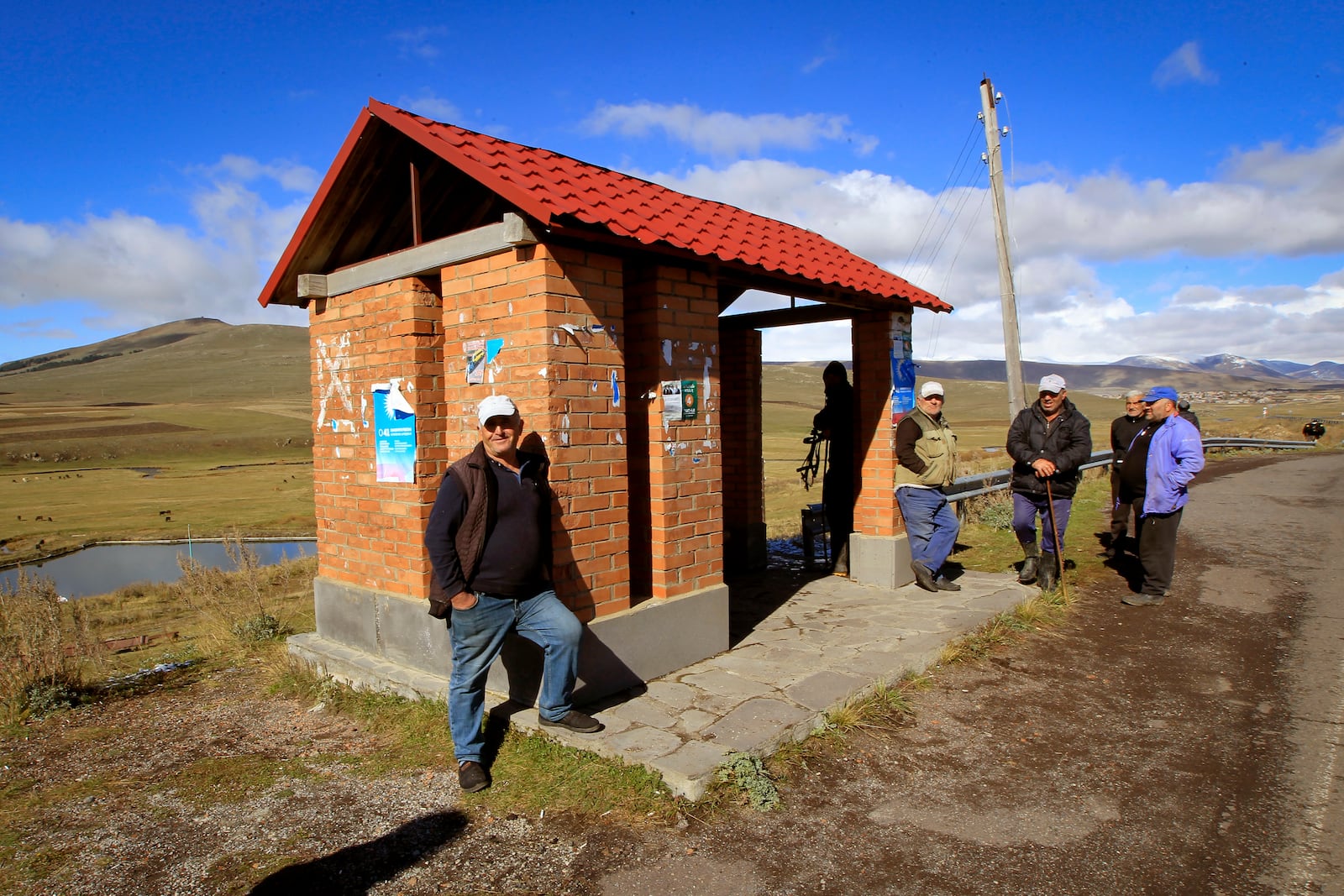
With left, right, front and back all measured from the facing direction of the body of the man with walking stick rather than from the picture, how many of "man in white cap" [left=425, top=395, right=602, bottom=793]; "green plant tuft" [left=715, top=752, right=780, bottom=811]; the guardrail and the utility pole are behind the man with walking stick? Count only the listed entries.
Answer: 2

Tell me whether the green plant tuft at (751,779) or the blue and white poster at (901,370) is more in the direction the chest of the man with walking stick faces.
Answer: the green plant tuft

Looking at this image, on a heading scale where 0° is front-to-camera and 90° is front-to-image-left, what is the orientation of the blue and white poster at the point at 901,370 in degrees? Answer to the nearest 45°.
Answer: approximately 315°

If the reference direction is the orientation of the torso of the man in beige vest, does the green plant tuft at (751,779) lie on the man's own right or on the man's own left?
on the man's own right

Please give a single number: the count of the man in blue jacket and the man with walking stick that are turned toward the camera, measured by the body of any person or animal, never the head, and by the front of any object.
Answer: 1

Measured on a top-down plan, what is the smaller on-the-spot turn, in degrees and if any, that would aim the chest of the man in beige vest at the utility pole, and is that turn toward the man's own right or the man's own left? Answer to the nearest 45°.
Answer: approximately 135° to the man's own left

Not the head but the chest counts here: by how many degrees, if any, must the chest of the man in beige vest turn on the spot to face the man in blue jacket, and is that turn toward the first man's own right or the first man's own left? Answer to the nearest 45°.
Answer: approximately 45° to the first man's own left

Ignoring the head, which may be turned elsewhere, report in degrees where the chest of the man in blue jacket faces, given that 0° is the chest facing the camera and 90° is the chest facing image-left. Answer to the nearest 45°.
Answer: approximately 90°
